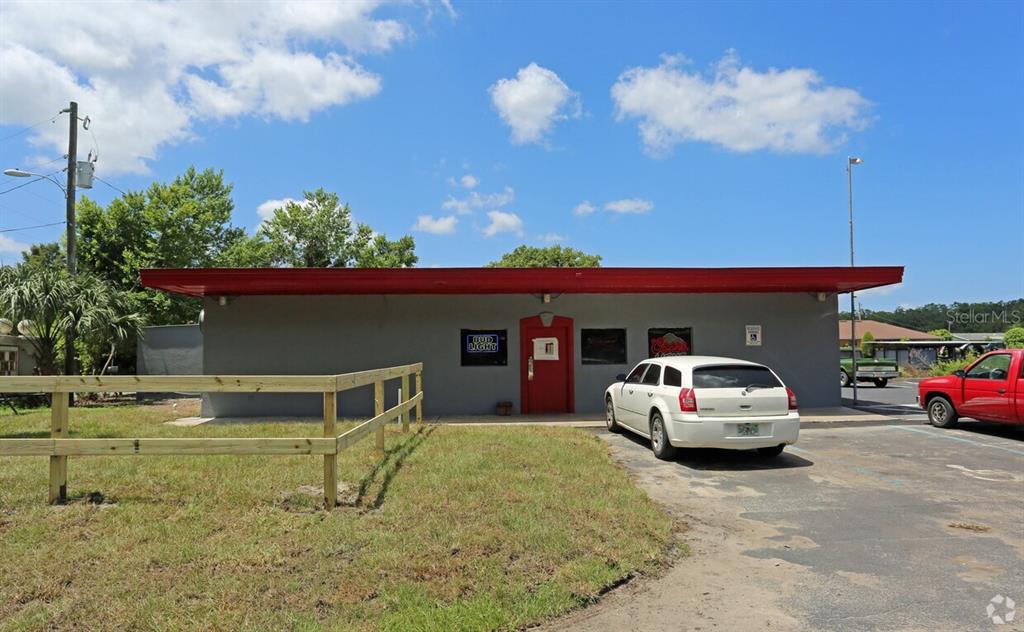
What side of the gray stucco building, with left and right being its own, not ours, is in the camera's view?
front

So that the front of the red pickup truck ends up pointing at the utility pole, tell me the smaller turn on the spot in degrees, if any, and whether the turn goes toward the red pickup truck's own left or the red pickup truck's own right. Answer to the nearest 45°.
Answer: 0° — it already faces it

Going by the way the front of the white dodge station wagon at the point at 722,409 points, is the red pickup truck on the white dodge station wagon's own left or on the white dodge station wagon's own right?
on the white dodge station wagon's own right

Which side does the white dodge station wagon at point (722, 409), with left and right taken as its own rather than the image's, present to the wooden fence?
left

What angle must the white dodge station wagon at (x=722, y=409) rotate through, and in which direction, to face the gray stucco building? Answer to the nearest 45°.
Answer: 0° — it already faces it

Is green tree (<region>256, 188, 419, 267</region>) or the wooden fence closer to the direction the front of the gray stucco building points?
the wooden fence

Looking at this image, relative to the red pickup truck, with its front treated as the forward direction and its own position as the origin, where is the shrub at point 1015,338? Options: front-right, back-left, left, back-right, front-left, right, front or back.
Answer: right

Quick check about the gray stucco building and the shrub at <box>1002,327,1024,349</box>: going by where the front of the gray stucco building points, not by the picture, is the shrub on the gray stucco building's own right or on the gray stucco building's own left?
on the gray stucco building's own left

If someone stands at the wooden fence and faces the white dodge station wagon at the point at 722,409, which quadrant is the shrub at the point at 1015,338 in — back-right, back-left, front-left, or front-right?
front-left

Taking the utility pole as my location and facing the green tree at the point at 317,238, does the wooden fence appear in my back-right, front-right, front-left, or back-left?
back-right

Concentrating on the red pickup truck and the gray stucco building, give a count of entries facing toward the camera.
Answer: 1

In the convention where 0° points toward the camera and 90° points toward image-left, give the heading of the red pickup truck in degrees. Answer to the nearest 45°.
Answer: approximately 90°

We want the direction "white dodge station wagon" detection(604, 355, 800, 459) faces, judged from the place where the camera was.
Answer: facing away from the viewer and to the left of the viewer

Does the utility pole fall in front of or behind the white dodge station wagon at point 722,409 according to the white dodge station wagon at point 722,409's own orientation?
in front
